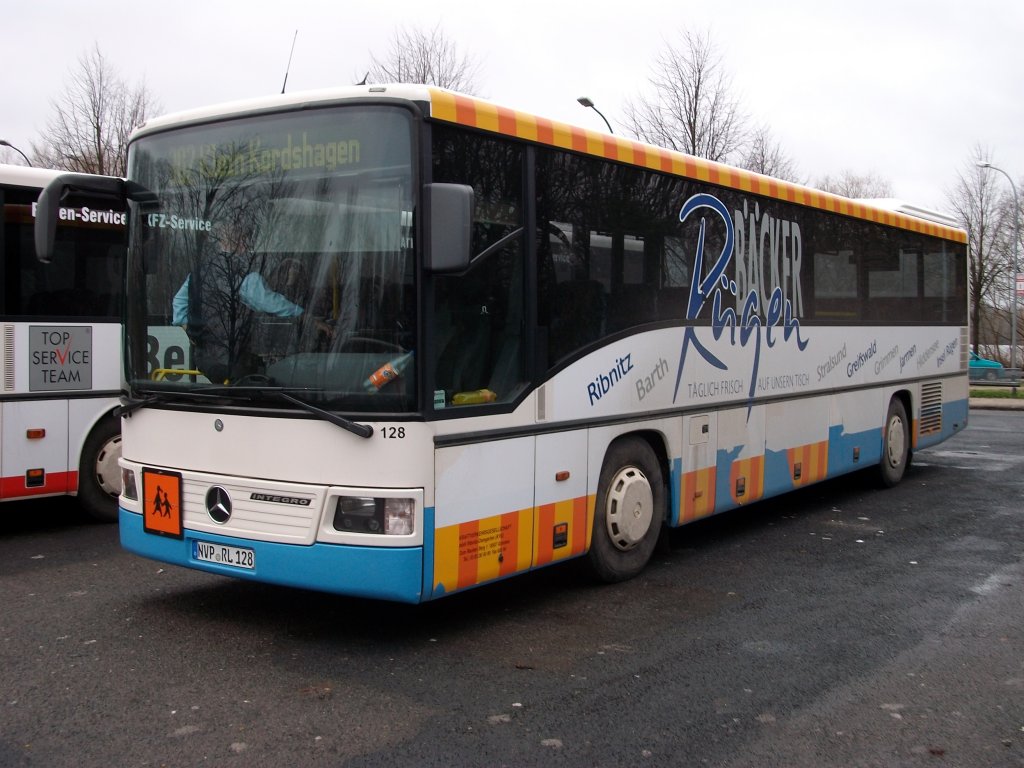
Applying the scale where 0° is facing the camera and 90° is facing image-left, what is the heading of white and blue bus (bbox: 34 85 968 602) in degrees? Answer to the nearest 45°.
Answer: approximately 45°

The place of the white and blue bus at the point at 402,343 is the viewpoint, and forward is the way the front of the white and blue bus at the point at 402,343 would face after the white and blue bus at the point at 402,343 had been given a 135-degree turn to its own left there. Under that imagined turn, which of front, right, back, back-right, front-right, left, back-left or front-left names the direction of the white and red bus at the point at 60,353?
back-left
